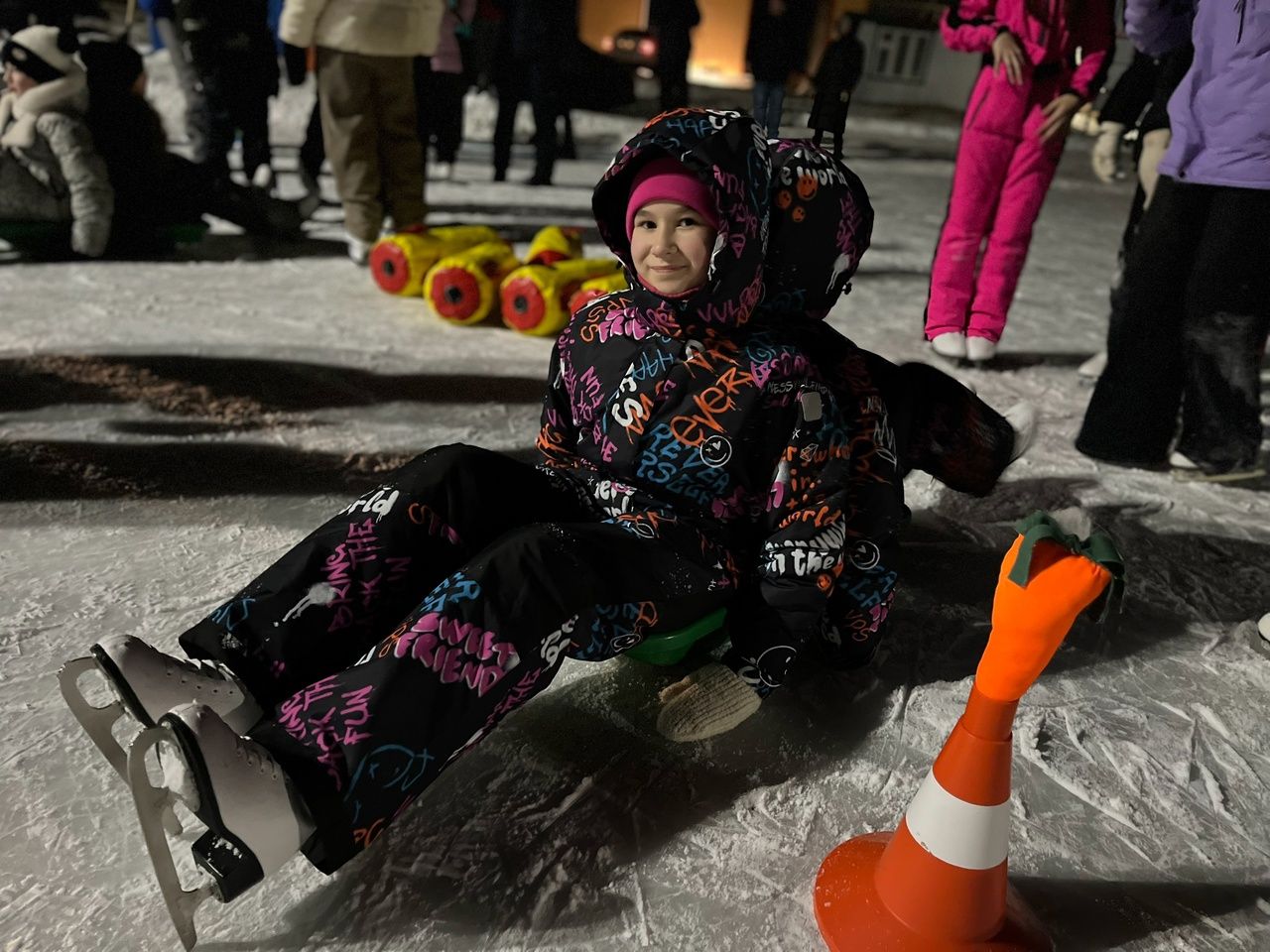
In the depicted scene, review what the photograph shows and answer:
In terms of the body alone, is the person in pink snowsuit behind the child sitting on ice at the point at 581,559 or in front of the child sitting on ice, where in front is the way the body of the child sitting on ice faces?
behind

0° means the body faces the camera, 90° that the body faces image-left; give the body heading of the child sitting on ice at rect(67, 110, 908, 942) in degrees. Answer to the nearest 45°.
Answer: approximately 45°

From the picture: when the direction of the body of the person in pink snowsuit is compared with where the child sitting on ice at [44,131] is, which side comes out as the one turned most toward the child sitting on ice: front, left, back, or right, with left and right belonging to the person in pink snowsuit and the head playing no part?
right

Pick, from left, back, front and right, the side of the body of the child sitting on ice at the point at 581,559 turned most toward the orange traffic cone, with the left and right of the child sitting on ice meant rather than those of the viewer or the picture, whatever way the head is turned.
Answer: left

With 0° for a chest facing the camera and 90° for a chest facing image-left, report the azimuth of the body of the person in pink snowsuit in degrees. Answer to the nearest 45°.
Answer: approximately 0°

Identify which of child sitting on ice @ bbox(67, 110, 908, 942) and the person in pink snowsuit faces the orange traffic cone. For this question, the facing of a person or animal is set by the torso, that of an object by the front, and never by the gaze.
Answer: the person in pink snowsuit

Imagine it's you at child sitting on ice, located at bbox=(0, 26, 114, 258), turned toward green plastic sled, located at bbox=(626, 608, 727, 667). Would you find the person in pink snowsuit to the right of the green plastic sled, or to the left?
left

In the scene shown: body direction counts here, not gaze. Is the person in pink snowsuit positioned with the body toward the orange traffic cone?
yes

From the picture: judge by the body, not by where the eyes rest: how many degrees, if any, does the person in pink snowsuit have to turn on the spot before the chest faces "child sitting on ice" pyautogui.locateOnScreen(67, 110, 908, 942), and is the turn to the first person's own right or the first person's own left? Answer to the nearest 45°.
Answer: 0° — they already face them

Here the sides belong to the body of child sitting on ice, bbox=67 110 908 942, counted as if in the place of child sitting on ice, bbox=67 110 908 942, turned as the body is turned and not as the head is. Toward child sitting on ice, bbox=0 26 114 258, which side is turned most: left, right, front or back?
right
